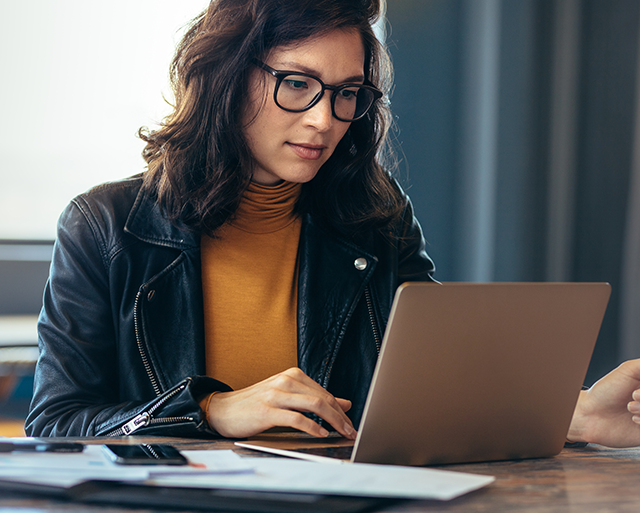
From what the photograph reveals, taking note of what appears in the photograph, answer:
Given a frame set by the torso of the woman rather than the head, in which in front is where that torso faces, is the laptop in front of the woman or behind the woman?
in front

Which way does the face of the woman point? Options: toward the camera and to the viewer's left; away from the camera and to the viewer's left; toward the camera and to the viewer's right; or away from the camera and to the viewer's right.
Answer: toward the camera and to the viewer's right

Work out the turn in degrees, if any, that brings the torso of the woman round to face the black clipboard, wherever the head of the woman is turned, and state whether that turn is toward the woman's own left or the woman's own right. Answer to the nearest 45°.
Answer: approximately 45° to the woman's own right

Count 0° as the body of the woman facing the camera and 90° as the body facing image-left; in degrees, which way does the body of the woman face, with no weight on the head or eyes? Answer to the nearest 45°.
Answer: approximately 315°

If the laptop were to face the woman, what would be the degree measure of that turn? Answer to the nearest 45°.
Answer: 0° — it already faces them

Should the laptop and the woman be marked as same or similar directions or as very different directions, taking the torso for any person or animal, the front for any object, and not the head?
very different directions

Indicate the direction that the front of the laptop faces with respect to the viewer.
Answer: facing away from the viewer and to the left of the viewer

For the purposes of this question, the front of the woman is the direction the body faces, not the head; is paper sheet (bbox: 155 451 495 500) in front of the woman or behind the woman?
in front

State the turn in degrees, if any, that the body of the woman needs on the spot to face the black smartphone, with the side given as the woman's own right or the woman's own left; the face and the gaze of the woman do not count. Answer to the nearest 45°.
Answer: approximately 45° to the woman's own right
